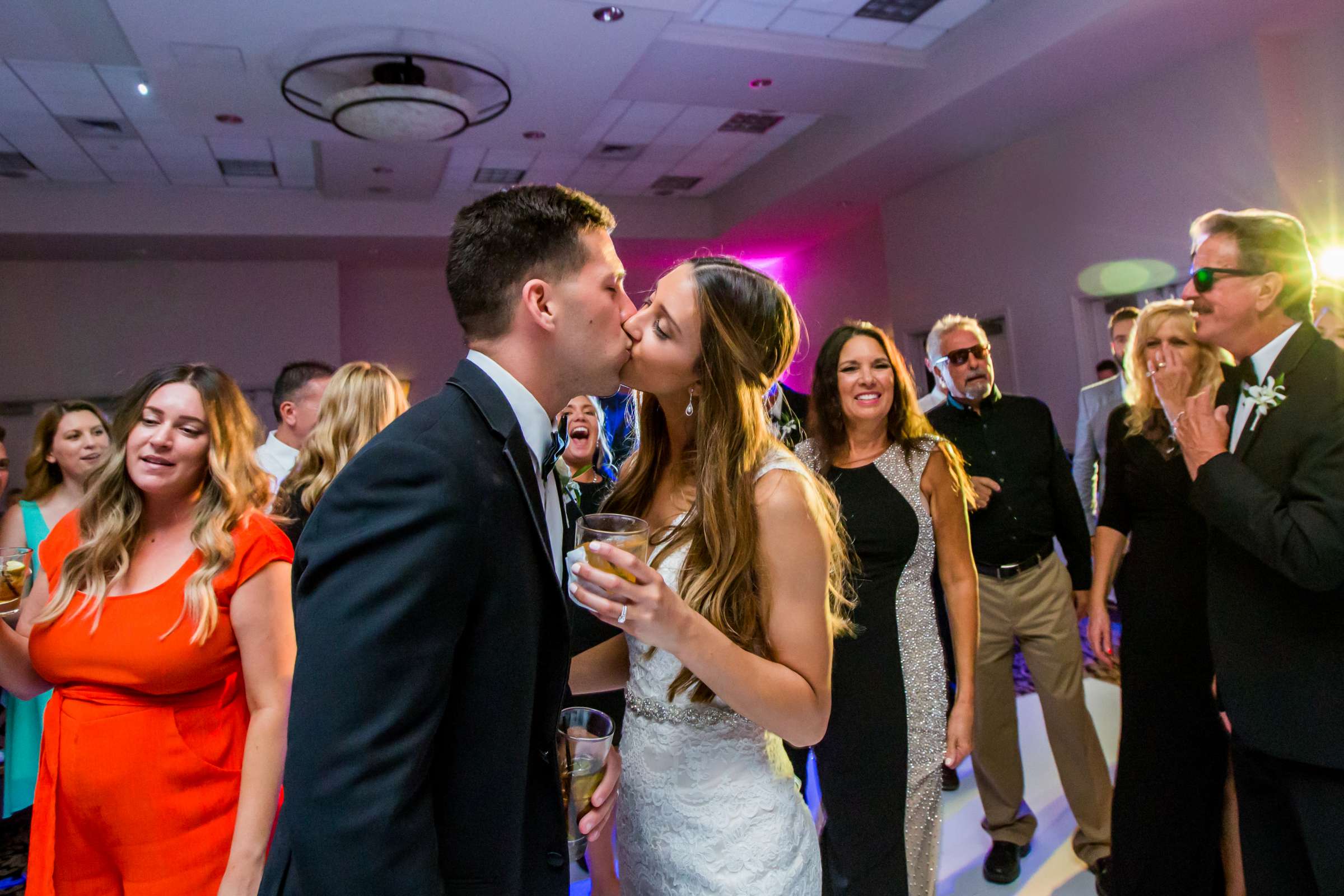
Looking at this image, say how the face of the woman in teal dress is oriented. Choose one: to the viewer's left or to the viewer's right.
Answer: to the viewer's right

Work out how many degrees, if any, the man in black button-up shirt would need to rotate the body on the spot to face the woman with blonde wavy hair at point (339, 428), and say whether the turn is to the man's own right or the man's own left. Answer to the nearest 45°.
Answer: approximately 45° to the man's own right

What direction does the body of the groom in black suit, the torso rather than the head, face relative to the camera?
to the viewer's right

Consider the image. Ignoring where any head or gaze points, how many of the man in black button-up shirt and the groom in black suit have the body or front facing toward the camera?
1

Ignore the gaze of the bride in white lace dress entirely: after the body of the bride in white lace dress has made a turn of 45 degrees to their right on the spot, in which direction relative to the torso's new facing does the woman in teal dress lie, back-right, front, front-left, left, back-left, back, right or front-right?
front-right

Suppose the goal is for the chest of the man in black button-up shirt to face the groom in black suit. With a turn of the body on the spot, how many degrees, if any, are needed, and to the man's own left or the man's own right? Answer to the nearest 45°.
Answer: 0° — they already face them

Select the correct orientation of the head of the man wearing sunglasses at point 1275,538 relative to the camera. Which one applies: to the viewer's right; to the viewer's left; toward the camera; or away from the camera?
to the viewer's left

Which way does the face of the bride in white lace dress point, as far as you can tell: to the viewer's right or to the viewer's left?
to the viewer's left

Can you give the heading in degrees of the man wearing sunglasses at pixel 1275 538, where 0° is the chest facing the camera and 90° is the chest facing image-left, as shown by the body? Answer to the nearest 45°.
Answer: approximately 90°

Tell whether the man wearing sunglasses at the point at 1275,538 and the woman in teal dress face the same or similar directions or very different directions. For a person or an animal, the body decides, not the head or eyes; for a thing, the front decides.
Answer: very different directions

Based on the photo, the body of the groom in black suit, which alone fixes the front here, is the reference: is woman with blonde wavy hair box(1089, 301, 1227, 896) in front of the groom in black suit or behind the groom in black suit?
in front

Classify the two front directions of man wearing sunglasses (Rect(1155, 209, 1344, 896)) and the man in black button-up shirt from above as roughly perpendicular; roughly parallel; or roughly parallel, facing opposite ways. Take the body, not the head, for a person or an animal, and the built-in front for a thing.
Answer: roughly perpendicular

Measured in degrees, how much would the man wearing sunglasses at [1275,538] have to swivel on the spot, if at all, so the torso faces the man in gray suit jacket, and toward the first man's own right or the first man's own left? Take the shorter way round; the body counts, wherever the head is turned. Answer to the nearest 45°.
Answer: approximately 90° to the first man's own right
